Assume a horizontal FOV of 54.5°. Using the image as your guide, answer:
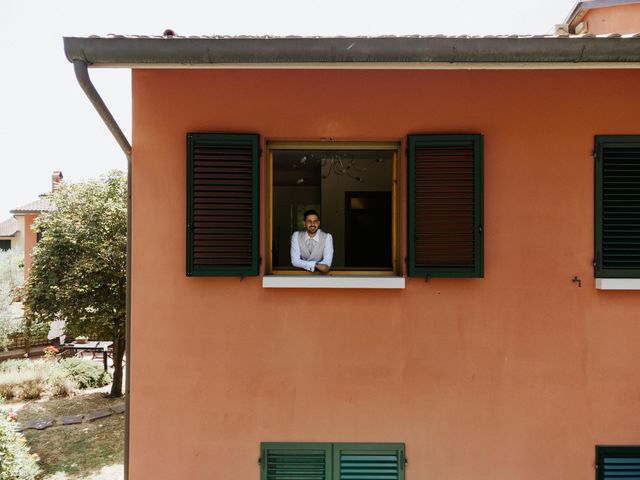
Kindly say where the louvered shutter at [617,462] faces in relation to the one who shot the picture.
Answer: facing the viewer

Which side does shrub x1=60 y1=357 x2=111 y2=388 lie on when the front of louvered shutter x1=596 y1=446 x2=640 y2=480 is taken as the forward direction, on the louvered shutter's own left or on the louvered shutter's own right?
on the louvered shutter's own right

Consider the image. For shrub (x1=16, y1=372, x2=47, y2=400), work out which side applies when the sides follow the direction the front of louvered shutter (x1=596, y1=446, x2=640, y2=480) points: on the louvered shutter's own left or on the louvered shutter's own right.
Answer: on the louvered shutter's own right

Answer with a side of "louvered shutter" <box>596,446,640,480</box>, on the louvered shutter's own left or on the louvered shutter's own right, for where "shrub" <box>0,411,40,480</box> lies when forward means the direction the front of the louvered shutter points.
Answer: on the louvered shutter's own right

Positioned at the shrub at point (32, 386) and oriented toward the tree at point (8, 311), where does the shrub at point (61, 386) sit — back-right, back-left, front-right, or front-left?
back-right

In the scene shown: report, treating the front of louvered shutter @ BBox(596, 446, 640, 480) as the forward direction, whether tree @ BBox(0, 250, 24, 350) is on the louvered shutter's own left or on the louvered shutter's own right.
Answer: on the louvered shutter's own right

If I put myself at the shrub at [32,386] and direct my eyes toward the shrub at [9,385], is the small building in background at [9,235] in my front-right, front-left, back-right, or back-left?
front-right
